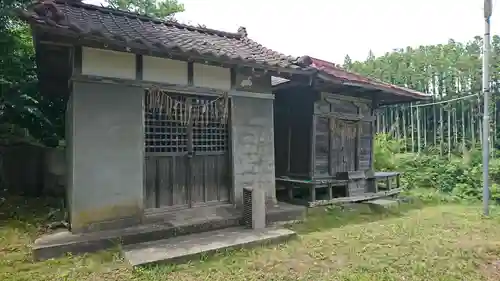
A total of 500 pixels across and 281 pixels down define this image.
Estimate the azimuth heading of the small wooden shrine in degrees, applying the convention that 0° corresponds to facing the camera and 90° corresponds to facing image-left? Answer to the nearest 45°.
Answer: approximately 315°

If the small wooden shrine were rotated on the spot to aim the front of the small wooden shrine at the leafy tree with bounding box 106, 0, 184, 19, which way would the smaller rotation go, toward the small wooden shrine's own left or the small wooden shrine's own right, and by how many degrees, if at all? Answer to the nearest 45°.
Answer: approximately 180°

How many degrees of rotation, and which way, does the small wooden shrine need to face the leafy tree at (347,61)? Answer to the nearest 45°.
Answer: approximately 135° to its left

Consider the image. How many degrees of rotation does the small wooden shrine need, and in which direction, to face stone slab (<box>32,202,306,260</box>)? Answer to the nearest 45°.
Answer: approximately 90° to its right

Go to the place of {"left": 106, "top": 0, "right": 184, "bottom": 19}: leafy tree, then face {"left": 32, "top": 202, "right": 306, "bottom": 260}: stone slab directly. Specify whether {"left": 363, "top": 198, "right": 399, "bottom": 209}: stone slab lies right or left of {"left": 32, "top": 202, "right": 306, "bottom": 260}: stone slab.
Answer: left

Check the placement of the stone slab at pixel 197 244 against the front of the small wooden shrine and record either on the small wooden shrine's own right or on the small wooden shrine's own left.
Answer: on the small wooden shrine's own right

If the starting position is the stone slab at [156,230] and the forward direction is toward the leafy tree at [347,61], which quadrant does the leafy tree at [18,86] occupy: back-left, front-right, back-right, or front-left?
front-left

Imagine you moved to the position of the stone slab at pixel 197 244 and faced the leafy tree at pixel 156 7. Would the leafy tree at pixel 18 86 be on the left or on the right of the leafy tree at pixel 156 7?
left
